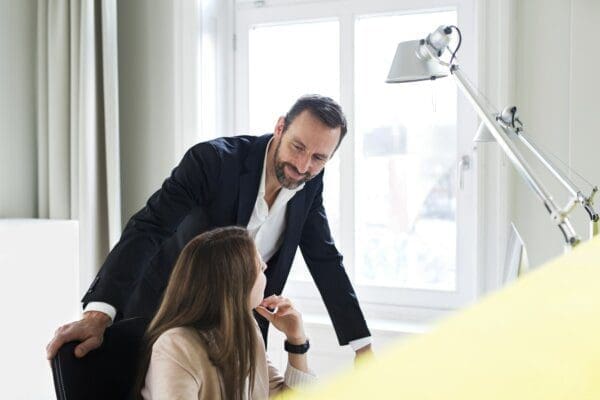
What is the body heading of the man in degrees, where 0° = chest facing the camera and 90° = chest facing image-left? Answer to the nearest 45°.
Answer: approximately 315°

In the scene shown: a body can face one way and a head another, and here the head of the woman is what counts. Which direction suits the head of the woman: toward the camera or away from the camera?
away from the camera

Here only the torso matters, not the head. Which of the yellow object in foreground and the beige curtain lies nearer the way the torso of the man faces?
the yellow object in foreground

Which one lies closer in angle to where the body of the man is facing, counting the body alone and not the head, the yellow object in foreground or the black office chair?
the yellow object in foreground

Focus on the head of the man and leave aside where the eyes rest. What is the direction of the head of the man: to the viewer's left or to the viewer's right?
to the viewer's right

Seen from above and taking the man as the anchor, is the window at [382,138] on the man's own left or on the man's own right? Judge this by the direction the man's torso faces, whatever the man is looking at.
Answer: on the man's own left

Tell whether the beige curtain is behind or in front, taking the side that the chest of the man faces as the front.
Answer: behind

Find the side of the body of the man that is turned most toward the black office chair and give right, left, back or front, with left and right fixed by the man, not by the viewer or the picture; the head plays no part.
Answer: right
